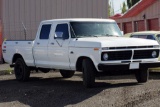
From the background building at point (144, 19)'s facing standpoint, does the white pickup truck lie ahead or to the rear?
ahead

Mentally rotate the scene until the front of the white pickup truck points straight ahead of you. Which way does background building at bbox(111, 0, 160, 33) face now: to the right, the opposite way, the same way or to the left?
to the right

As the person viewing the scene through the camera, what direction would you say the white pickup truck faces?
facing the viewer and to the right of the viewer

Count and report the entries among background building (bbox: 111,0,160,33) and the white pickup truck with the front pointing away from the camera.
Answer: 0

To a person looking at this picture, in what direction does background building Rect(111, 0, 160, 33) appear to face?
facing the viewer and to the left of the viewer

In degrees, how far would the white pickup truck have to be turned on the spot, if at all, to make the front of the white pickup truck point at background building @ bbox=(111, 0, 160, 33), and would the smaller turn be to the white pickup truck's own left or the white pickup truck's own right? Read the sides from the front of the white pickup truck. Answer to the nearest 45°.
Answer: approximately 135° to the white pickup truck's own left
